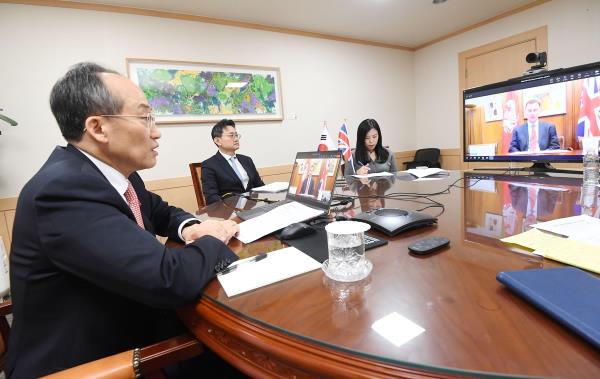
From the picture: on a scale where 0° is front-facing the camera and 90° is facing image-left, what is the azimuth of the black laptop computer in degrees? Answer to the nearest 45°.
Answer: approximately 45°

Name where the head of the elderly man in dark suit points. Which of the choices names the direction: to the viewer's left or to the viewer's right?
to the viewer's right

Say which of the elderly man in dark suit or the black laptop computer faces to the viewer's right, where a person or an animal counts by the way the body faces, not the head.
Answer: the elderly man in dark suit

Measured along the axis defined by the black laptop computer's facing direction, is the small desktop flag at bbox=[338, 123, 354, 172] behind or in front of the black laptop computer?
behind

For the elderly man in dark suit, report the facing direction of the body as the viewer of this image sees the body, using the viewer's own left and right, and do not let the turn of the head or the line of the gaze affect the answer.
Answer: facing to the right of the viewer

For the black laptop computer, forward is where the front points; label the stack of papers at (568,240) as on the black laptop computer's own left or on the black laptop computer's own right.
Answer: on the black laptop computer's own left

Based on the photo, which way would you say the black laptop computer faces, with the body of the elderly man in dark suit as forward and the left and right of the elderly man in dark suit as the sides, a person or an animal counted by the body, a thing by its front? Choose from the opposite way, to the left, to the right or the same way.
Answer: the opposite way

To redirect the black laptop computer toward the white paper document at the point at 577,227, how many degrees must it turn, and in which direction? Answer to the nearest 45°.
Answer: approximately 90° to its left

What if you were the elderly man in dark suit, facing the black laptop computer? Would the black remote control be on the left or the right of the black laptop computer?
right

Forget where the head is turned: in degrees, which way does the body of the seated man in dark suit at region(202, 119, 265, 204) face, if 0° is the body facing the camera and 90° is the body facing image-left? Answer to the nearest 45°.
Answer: approximately 315°

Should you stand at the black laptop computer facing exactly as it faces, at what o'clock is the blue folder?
The blue folder is roughly at 10 o'clock from the black laptop computer.

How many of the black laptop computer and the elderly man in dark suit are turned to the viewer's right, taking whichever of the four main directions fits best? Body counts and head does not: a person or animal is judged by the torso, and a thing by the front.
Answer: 1
